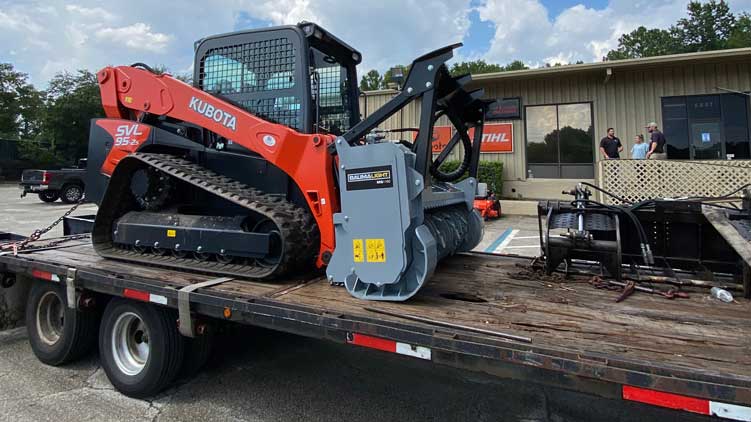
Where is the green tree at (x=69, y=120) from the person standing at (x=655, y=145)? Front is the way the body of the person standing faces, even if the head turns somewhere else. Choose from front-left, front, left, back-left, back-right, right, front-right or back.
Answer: front

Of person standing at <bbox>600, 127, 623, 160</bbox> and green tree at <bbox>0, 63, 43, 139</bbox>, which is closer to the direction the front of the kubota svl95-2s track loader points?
the person standing

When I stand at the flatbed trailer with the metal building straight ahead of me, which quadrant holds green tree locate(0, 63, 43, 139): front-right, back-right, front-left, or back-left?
front-left

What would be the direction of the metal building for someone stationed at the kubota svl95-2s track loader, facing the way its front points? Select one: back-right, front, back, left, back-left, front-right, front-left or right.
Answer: left

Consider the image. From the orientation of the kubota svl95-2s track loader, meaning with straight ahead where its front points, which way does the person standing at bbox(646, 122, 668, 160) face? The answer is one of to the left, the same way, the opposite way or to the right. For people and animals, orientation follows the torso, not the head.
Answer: the opposite way

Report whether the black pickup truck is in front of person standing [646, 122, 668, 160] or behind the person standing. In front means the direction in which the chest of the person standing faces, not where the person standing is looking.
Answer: in front

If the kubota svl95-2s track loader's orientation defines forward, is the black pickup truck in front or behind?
behind

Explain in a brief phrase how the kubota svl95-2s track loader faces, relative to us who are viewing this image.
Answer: facing the viewer and to the right of the viewer

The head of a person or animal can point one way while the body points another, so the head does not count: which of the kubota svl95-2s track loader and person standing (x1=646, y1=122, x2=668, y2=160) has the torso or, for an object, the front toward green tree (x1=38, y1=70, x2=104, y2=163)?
the person standing

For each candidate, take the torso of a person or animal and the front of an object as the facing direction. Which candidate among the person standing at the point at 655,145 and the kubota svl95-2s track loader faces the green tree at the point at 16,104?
the person standing
